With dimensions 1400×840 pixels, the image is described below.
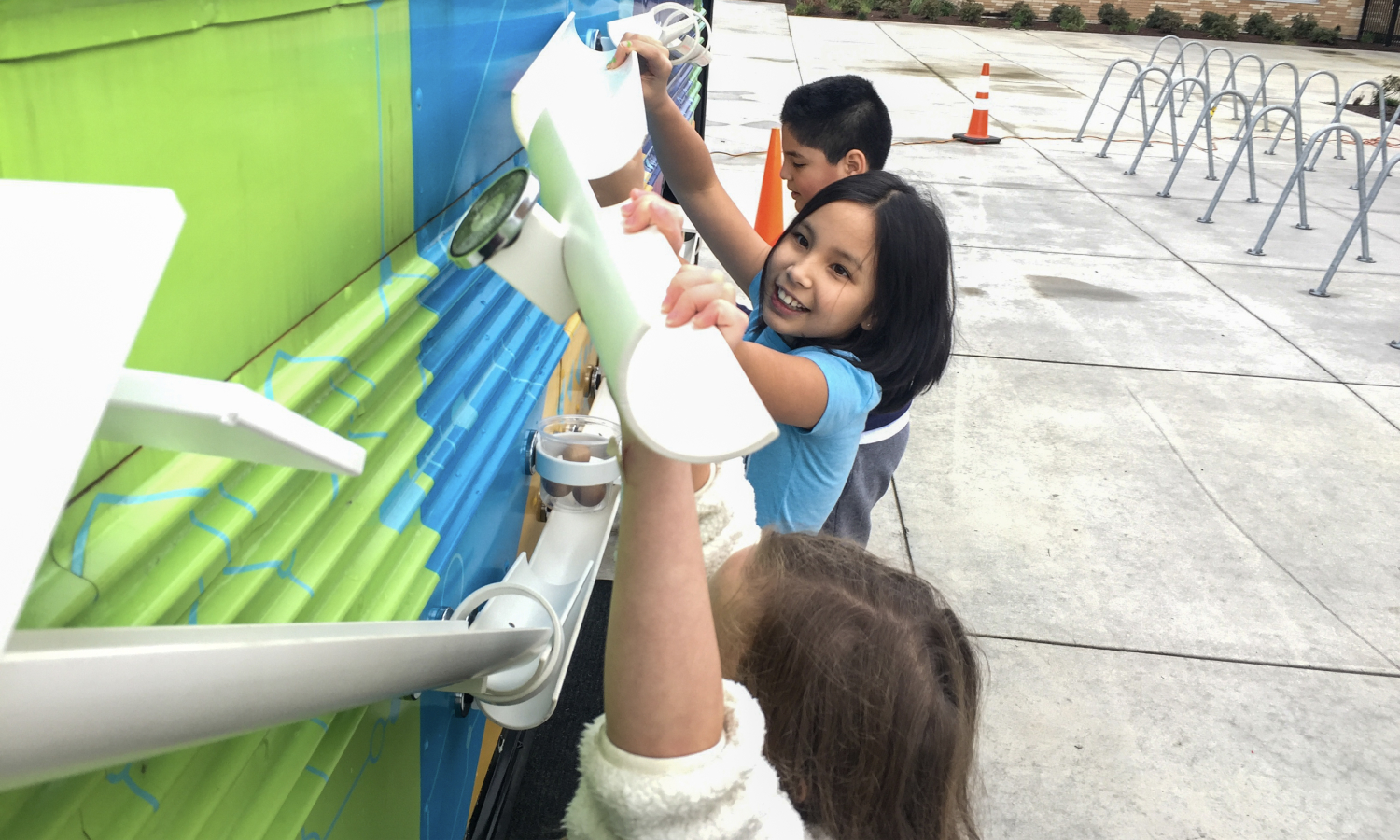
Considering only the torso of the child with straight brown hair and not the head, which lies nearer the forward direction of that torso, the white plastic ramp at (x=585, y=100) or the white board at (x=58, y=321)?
the white plastic ramp

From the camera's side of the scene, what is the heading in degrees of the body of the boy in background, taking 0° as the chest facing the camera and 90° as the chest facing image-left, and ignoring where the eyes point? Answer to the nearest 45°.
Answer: approximately 90°

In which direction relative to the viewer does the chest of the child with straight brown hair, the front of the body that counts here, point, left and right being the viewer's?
facing away from the viewer and to the left of the viewer

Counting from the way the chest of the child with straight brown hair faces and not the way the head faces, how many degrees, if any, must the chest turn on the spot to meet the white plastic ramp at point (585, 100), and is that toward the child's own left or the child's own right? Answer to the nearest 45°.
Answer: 0° — they already face it

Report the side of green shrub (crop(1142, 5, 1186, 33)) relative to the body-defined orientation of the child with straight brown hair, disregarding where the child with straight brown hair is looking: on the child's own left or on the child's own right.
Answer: on the child's own right

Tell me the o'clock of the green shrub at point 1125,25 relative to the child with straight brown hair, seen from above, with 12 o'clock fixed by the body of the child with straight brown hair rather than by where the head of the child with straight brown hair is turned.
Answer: The green shrub is roughly at 2 o'clock from the child with straight brown hair.

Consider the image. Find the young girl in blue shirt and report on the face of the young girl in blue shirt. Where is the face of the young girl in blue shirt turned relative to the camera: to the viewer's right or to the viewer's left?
to the viewer's left

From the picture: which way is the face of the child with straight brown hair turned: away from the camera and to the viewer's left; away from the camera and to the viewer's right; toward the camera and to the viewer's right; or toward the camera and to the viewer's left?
away from the camera and to the viewer's left

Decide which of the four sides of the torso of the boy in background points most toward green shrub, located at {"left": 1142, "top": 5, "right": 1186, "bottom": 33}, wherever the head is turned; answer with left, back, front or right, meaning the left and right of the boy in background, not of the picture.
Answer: right
